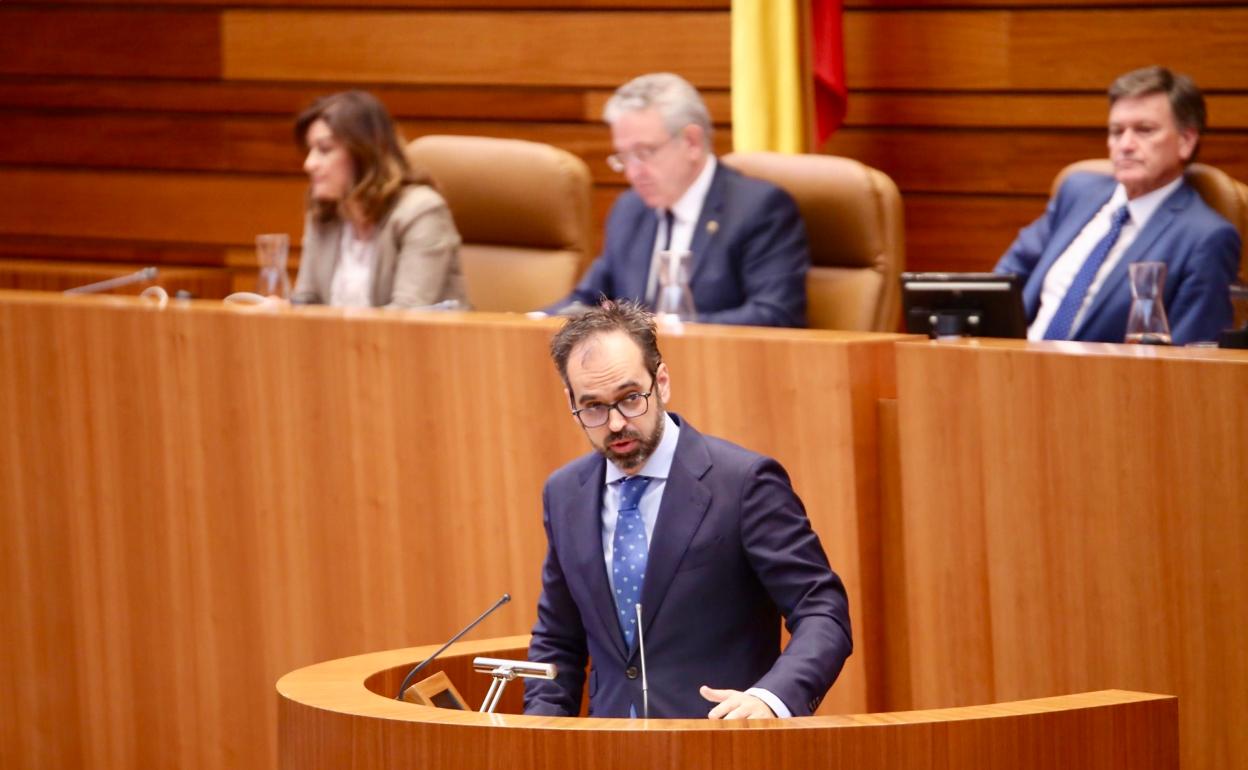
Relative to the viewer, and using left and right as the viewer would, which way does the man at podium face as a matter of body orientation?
facing the viewer and to the left of the viewer

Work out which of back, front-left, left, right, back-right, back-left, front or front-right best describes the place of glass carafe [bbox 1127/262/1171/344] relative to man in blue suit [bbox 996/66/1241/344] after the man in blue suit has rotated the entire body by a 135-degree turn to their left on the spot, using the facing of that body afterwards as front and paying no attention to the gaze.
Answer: right

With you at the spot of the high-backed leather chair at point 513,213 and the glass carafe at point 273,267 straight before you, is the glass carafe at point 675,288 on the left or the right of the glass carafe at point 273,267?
left

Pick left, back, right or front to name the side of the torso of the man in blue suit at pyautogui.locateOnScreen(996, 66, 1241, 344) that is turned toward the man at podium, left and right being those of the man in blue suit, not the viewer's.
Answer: front

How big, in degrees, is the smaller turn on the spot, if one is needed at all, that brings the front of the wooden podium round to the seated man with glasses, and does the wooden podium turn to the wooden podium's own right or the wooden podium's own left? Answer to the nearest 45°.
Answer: approximately 180°

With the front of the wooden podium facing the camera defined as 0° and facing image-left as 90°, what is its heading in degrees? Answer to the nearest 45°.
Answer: approximately 0°

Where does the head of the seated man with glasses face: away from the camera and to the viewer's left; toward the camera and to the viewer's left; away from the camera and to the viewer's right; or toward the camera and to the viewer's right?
toward the camera and to the viewer's left

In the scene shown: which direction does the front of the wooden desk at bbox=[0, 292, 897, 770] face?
toward the camera

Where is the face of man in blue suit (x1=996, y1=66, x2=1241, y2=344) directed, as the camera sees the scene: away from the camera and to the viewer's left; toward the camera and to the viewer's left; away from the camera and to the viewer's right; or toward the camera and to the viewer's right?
toward the camera and to the viewer's left

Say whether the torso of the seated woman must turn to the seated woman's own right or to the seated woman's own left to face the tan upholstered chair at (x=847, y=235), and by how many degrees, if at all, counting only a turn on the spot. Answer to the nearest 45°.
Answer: approximately 135° to the seated woman's own left

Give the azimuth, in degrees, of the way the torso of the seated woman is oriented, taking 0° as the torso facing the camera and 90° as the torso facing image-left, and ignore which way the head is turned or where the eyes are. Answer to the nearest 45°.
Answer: approximately 45°

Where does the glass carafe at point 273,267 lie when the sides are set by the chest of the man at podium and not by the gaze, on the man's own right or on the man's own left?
on the man's own right
